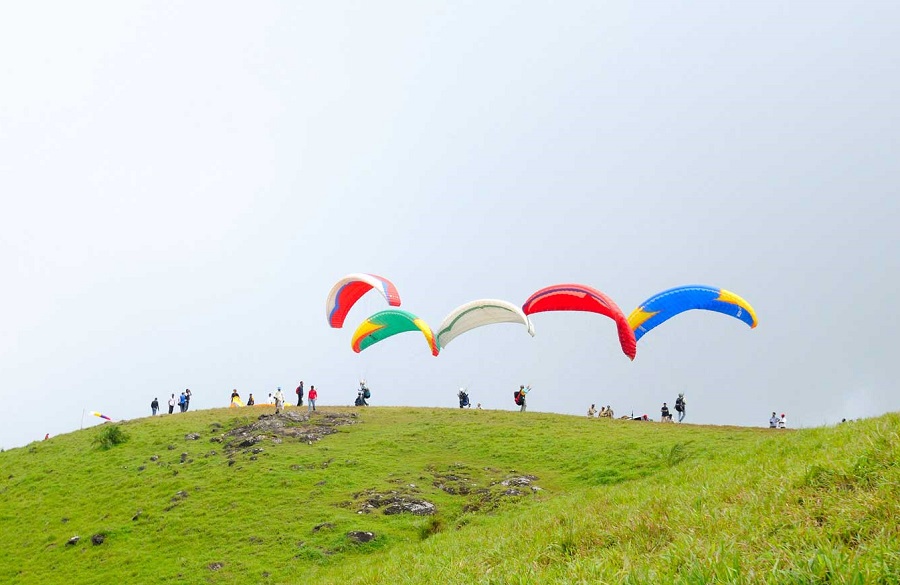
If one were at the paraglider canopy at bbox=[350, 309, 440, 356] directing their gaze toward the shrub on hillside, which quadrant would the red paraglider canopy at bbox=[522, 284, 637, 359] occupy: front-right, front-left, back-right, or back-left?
back-left

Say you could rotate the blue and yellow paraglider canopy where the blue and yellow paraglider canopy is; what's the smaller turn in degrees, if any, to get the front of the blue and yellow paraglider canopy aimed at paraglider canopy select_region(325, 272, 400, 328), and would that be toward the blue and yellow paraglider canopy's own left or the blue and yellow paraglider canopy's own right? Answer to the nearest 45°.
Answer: approximately 90° to the blue and yellow paraglider canopy's own right

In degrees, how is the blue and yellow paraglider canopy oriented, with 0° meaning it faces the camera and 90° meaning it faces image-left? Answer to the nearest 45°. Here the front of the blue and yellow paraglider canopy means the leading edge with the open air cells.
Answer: approximately 0°

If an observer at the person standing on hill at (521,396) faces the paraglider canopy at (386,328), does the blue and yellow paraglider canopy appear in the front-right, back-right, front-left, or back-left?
back-left

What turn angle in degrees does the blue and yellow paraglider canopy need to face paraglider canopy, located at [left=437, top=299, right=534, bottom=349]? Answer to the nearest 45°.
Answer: approximately 90° to its right

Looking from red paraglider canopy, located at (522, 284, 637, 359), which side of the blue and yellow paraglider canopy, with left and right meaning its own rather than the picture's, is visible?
right

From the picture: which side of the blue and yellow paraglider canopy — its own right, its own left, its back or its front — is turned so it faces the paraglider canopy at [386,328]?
right

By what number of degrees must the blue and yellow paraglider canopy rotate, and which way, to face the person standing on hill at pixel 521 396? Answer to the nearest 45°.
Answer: approximately 90° to its right
